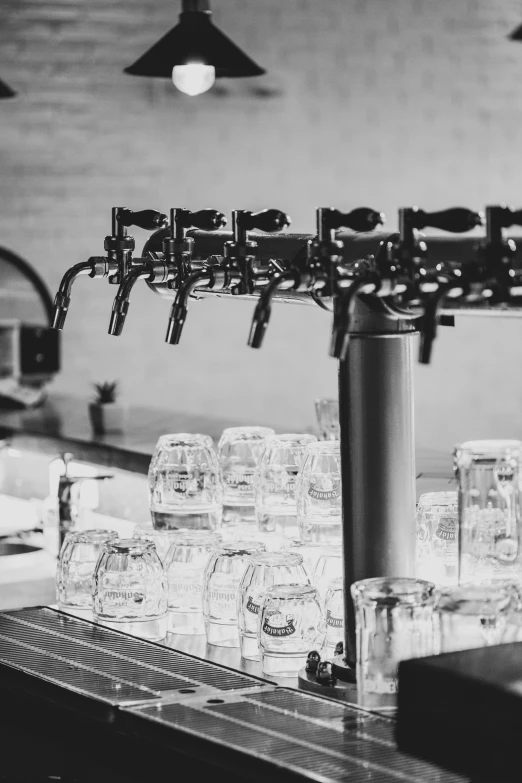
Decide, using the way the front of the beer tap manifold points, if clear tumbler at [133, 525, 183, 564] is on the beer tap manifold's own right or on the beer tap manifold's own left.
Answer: on the beer tap manifold's own right

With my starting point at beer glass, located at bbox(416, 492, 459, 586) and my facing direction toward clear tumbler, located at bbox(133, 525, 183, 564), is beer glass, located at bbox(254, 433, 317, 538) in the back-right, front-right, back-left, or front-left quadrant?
front-right

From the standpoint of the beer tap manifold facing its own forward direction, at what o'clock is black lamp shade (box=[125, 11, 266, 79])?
The black lamp shade is roughly at 4 o'clock from the beer tap manifold.

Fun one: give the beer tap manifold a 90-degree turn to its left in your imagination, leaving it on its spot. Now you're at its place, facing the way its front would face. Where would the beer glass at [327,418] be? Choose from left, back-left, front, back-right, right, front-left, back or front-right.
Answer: back-left

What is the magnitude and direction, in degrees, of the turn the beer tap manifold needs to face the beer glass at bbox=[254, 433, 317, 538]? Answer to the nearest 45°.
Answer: approximately 135° to its right

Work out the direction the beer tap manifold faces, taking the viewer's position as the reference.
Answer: facing the viewer and to the left of the viewer

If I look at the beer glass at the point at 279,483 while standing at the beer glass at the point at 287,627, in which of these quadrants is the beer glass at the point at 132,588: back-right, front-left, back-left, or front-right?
front-left
